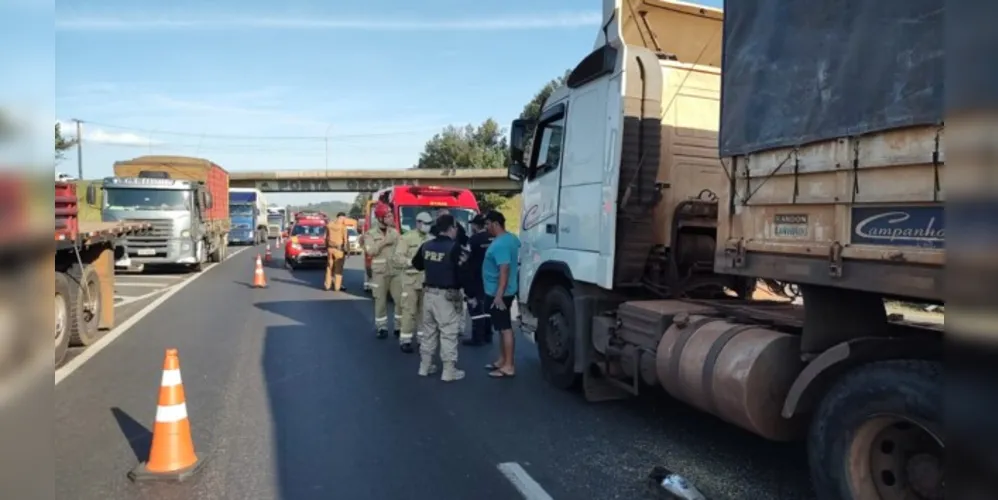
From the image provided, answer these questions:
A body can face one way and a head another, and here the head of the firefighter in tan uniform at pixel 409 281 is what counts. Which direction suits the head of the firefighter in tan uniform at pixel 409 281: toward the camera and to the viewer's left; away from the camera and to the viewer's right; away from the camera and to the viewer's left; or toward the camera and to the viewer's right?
toward the camera and to the viewer's right

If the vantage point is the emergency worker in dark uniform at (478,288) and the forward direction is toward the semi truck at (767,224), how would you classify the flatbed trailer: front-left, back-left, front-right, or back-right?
back-right

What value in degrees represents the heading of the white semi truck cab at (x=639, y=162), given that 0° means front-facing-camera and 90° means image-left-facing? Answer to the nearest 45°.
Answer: approximately 135°

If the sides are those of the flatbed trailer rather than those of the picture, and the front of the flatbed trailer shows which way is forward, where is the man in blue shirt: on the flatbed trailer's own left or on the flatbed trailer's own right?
on the flatbed trailer's own left

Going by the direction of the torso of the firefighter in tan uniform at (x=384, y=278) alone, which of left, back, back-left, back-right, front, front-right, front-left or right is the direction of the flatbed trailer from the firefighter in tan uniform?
back-right

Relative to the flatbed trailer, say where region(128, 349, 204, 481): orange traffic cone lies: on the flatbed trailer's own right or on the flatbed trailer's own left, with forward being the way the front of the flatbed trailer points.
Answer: on the flatbed trailer's own left

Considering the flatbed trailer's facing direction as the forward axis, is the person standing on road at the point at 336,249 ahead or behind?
behind

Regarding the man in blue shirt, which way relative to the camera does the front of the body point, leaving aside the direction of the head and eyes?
to the viewer's left

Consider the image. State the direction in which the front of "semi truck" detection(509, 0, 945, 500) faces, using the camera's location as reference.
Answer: facing away from the viewer and to the left of the viewer

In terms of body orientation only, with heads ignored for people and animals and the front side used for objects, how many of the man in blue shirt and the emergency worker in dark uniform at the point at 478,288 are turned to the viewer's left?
2

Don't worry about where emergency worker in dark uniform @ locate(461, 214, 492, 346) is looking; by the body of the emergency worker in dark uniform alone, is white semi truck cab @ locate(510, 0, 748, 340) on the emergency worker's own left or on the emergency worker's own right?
on the emergency worker's own left

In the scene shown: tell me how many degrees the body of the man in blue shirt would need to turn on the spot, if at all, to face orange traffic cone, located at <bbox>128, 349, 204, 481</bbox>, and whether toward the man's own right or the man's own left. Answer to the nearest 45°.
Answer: approximately 45° to the man's own left

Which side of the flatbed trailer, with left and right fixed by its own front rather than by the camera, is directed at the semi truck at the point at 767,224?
left
